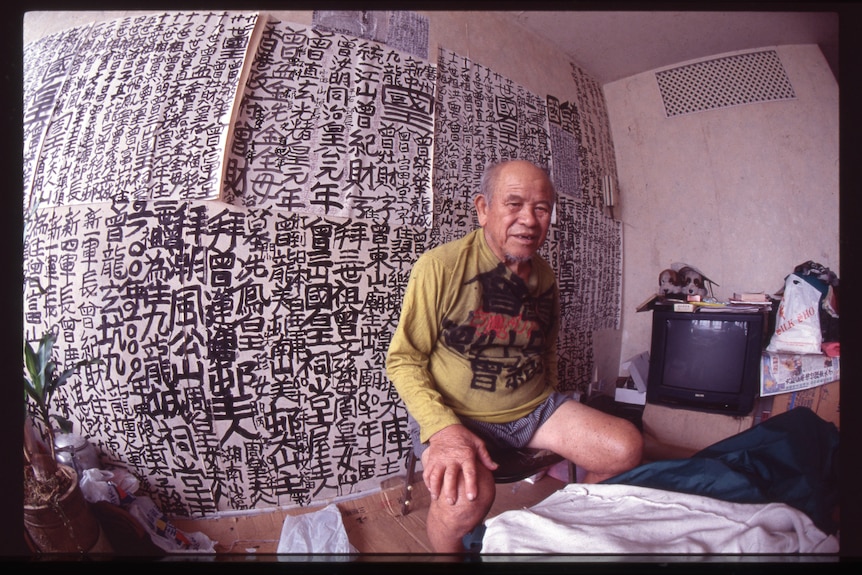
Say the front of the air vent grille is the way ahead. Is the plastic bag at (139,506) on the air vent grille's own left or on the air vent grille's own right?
on the air vent grille's own right

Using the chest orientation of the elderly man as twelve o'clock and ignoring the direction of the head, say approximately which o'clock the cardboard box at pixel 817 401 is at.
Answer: The cardboard box is roughly at 10 o'clock from the elderly man.

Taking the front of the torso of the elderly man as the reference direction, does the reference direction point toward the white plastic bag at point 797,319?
no

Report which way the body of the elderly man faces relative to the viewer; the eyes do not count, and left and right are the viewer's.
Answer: facing the viewer and to the right of the viewer

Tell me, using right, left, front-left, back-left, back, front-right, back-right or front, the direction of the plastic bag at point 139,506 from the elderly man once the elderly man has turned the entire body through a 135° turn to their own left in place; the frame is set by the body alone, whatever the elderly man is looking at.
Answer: left

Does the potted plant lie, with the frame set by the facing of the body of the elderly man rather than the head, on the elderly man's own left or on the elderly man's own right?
on the elderly man's own right

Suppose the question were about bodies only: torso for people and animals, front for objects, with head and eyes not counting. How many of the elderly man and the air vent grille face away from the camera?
0

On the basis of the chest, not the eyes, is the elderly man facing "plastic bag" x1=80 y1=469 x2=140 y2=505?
no

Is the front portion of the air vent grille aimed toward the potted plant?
no

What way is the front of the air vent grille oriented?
toward the camera
